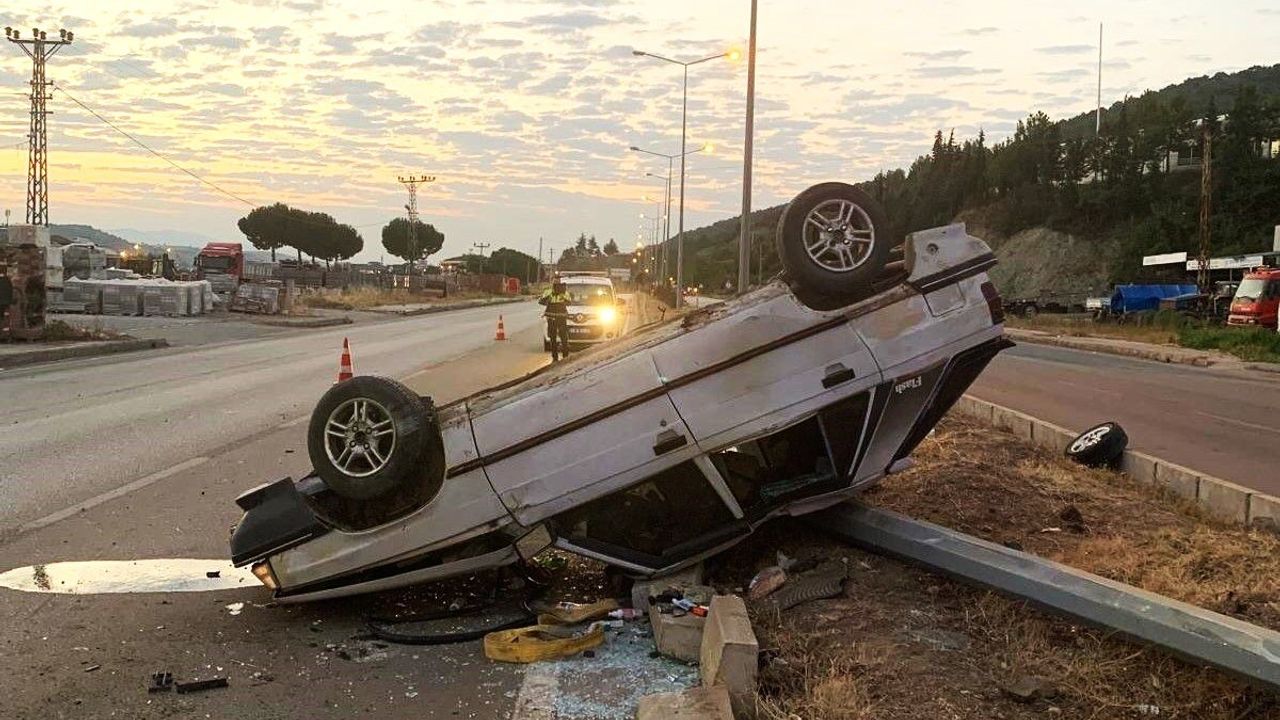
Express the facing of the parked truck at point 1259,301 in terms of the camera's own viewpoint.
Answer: facing the viewer and to the left of the viewer

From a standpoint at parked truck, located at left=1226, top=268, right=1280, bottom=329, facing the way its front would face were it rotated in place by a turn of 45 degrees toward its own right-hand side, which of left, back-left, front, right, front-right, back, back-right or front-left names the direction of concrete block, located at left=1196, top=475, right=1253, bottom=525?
left

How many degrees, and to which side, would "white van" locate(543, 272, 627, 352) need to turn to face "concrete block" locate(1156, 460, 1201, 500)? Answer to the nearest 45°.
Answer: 0° — it already faces it

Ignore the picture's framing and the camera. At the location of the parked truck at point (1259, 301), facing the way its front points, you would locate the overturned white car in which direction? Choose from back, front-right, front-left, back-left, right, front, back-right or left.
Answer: front-left

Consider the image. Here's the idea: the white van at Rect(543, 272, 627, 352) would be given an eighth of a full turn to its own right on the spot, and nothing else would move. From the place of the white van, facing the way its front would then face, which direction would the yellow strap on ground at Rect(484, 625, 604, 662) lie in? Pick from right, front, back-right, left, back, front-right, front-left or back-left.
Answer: front-left

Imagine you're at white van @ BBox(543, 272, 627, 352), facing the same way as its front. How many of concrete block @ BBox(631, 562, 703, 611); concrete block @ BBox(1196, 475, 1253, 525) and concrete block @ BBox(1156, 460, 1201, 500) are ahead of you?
3

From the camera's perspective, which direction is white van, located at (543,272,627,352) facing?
toward the camera

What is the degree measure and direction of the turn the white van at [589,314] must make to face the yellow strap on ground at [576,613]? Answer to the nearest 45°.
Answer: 0° — it already faces it

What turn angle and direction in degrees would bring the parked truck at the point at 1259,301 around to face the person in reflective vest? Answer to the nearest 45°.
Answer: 0° — it already faces them

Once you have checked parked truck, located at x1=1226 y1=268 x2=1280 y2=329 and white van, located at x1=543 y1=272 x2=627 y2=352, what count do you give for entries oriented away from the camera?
0

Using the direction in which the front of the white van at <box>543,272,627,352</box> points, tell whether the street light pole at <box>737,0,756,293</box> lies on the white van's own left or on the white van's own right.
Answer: on the white van's own left

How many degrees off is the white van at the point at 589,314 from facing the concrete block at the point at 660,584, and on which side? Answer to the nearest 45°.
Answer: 0° — it already faces it

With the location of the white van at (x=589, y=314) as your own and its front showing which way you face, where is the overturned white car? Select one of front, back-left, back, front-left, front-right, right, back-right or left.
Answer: front

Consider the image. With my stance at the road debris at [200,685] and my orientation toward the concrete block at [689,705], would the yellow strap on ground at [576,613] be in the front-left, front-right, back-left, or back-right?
front-left

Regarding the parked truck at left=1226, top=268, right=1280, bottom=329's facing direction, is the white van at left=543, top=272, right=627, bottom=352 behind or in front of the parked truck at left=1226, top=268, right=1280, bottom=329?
in front
